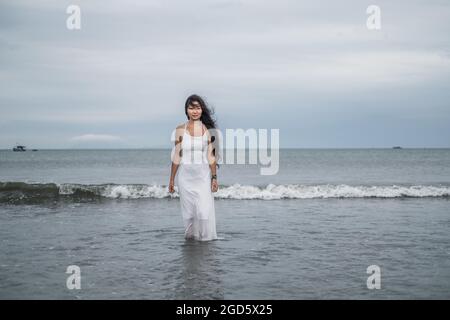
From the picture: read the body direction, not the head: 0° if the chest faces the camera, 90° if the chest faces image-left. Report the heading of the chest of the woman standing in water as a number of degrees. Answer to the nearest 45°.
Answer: approximately 0°
